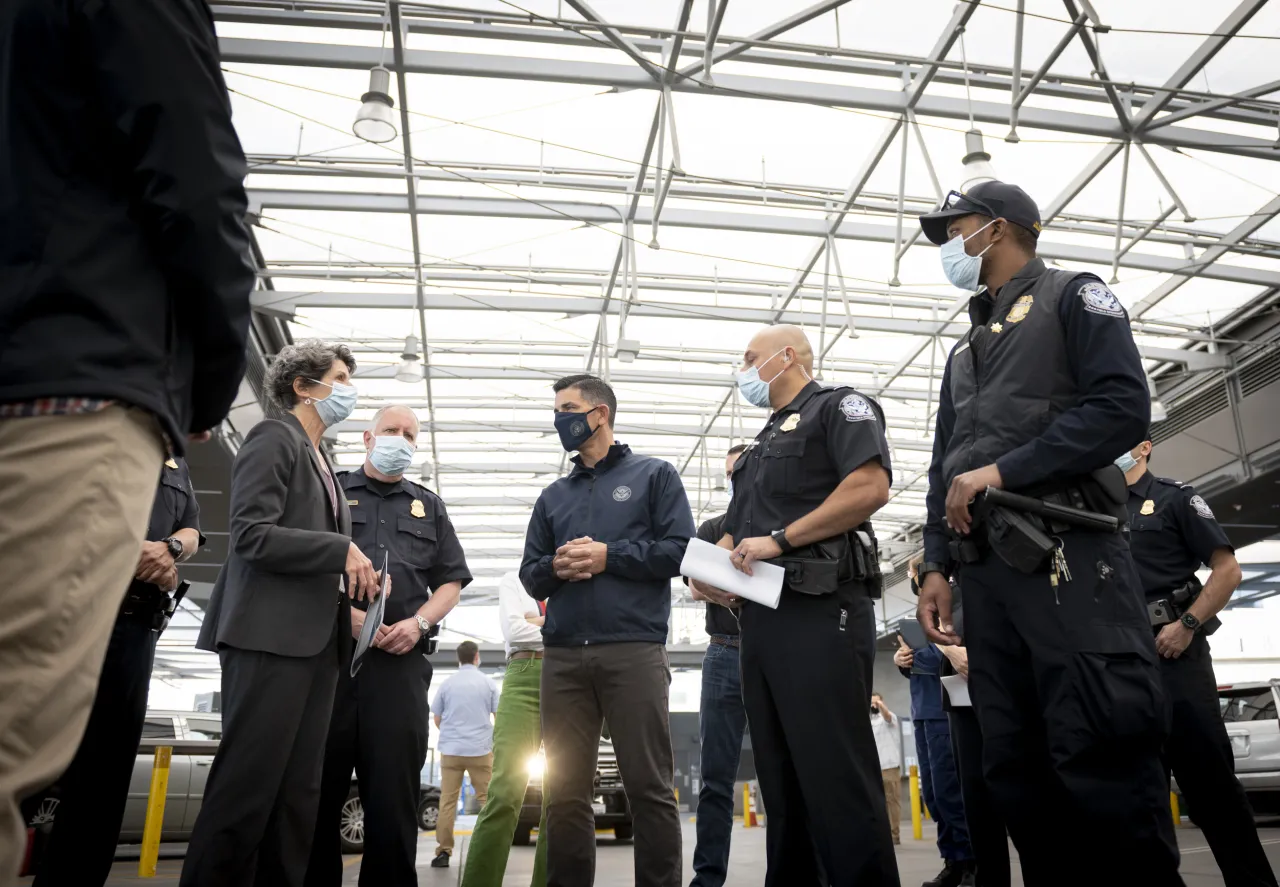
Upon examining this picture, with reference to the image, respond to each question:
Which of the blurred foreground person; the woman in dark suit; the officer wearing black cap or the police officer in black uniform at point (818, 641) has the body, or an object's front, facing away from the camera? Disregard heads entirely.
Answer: the blurred foreground person

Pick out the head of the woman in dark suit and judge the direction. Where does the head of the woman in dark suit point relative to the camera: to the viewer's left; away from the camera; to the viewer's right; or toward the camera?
to the viewer's right

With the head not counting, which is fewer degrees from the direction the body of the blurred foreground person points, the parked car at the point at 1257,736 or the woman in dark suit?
the woman in dark suit

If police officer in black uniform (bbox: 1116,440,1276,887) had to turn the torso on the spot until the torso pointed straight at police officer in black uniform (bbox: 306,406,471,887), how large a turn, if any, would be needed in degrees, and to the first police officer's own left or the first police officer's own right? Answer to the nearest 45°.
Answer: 0° — they already face them

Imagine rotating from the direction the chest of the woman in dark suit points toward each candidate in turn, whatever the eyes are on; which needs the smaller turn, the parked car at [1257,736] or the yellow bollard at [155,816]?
the parked car

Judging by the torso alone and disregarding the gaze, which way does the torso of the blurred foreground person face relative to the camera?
away from the camera

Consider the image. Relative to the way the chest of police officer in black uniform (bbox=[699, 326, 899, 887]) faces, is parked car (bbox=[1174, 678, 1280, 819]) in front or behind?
behind

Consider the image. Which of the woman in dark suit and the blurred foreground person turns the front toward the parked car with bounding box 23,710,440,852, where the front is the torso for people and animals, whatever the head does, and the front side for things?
the blurred foreground person

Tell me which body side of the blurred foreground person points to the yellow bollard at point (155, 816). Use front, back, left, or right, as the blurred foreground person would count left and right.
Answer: front

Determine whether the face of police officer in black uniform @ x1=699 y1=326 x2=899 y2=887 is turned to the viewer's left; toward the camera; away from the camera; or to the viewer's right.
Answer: to the viewer's left

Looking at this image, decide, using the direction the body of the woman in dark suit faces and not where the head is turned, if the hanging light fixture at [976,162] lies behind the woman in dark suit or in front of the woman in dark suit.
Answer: in front

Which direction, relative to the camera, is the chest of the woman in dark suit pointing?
to the viewer's right

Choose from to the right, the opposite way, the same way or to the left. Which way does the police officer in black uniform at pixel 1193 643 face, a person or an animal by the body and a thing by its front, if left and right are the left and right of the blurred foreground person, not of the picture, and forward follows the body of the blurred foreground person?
to the left

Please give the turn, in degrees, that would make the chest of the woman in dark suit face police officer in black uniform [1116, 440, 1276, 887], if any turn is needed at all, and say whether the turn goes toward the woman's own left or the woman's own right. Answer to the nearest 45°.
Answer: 0° — they already face them
